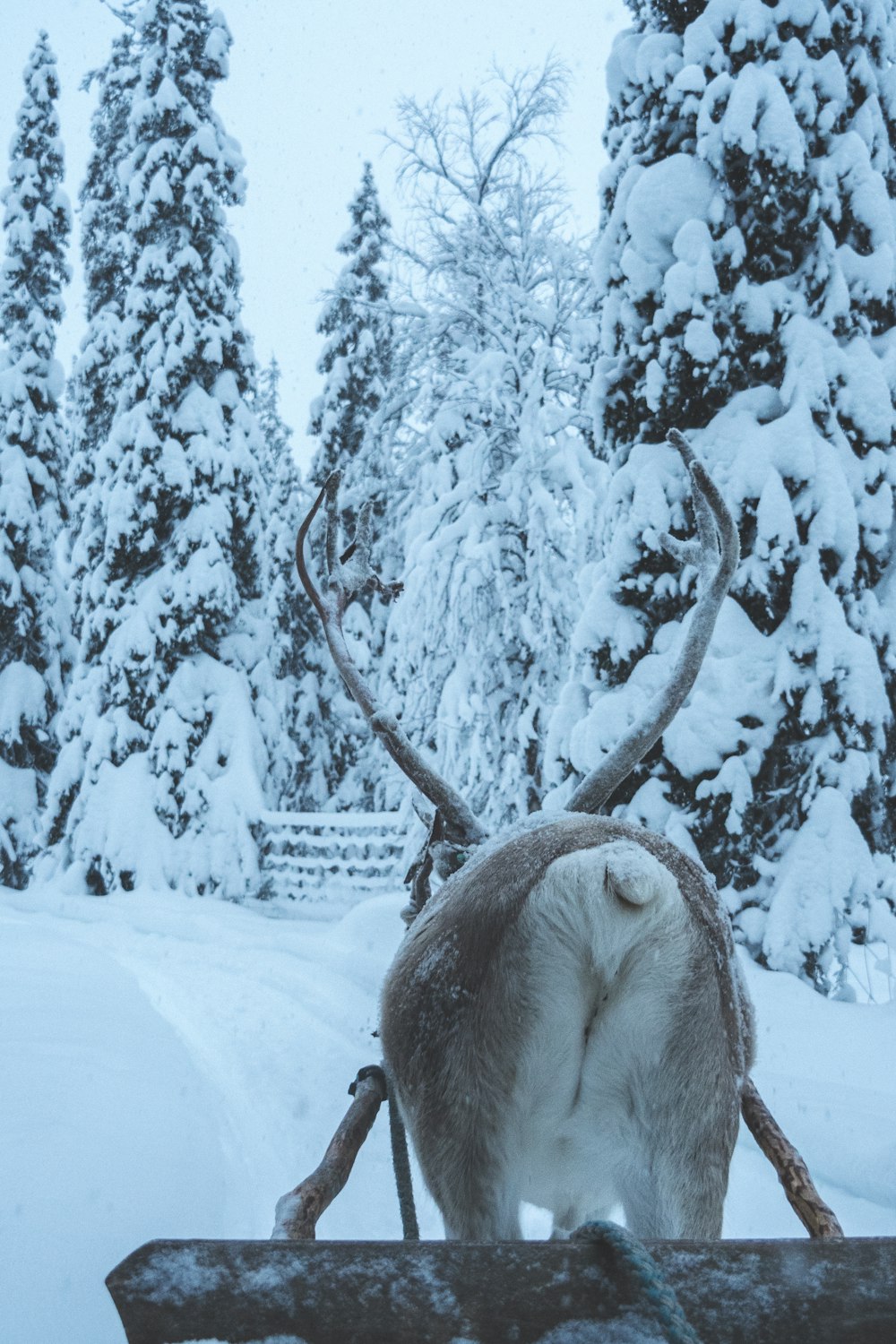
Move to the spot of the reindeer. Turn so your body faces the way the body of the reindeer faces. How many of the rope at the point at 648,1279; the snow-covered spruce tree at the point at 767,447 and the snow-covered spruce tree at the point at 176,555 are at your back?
1

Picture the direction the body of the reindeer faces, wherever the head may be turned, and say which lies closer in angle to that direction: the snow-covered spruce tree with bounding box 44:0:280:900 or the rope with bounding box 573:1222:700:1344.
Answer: the snow-covered spruce tree

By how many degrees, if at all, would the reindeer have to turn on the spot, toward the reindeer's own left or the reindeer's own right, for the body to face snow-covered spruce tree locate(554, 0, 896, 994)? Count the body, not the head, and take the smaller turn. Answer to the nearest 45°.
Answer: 0° — it already faces it

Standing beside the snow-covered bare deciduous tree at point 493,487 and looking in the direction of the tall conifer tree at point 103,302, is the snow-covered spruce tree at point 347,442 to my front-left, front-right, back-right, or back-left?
front-right

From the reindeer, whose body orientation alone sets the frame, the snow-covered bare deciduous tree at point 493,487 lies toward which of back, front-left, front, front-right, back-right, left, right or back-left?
front

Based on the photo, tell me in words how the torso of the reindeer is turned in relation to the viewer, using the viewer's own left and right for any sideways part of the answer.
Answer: facing away from the viewer

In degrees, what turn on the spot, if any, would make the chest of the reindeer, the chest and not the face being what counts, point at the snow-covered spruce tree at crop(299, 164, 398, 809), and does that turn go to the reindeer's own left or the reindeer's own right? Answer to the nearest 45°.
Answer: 0° — it already faces it

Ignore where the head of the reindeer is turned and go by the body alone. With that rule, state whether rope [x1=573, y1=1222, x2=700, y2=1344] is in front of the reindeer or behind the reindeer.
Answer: behind

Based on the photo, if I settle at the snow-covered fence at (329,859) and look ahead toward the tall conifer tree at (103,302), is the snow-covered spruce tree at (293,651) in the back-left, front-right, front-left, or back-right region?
front-right
